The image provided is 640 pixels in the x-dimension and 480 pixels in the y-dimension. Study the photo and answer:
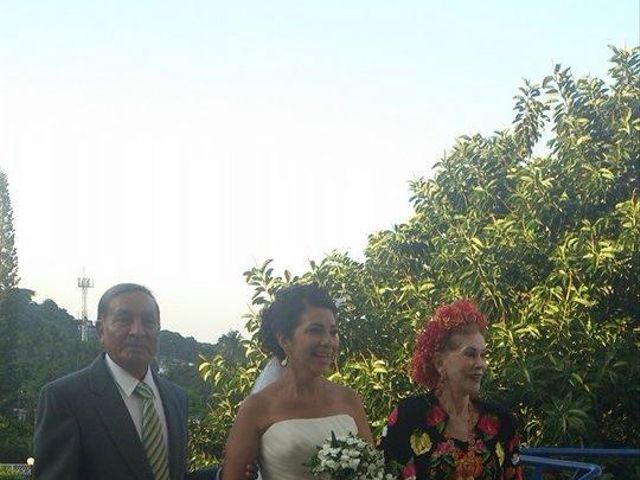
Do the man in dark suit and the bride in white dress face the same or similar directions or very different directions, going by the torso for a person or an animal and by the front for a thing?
same or similar directions

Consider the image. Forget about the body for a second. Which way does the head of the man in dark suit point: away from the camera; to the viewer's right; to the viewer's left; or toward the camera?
toward the camera

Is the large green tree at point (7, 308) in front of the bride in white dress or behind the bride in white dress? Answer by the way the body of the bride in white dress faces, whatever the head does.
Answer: behind

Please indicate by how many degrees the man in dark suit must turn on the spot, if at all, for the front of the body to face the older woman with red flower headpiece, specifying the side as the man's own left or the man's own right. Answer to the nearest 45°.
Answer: approximately 45° to the man's own left

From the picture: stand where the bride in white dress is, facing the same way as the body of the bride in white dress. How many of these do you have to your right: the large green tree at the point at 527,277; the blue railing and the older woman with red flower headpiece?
0

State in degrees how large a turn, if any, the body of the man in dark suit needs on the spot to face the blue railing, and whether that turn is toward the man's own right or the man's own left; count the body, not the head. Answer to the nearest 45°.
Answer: approximately 45° to the man's own left

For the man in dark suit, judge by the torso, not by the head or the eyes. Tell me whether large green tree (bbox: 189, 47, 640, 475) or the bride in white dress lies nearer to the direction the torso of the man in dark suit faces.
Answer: the bride in white dress

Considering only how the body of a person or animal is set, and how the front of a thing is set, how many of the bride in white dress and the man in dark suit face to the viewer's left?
0

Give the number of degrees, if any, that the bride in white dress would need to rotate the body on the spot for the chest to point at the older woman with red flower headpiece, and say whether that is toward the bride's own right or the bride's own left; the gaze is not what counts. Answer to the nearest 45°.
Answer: approximately 90° to the bride's own left

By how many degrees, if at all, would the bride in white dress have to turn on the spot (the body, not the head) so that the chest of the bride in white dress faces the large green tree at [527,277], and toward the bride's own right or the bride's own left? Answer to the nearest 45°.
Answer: approximately 90° to the bride's own left

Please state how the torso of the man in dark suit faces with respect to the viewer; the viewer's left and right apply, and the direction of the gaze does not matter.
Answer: facing the viewer and to the right of the viewer

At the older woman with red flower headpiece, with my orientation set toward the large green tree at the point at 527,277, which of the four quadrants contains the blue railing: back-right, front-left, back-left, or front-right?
front-right
